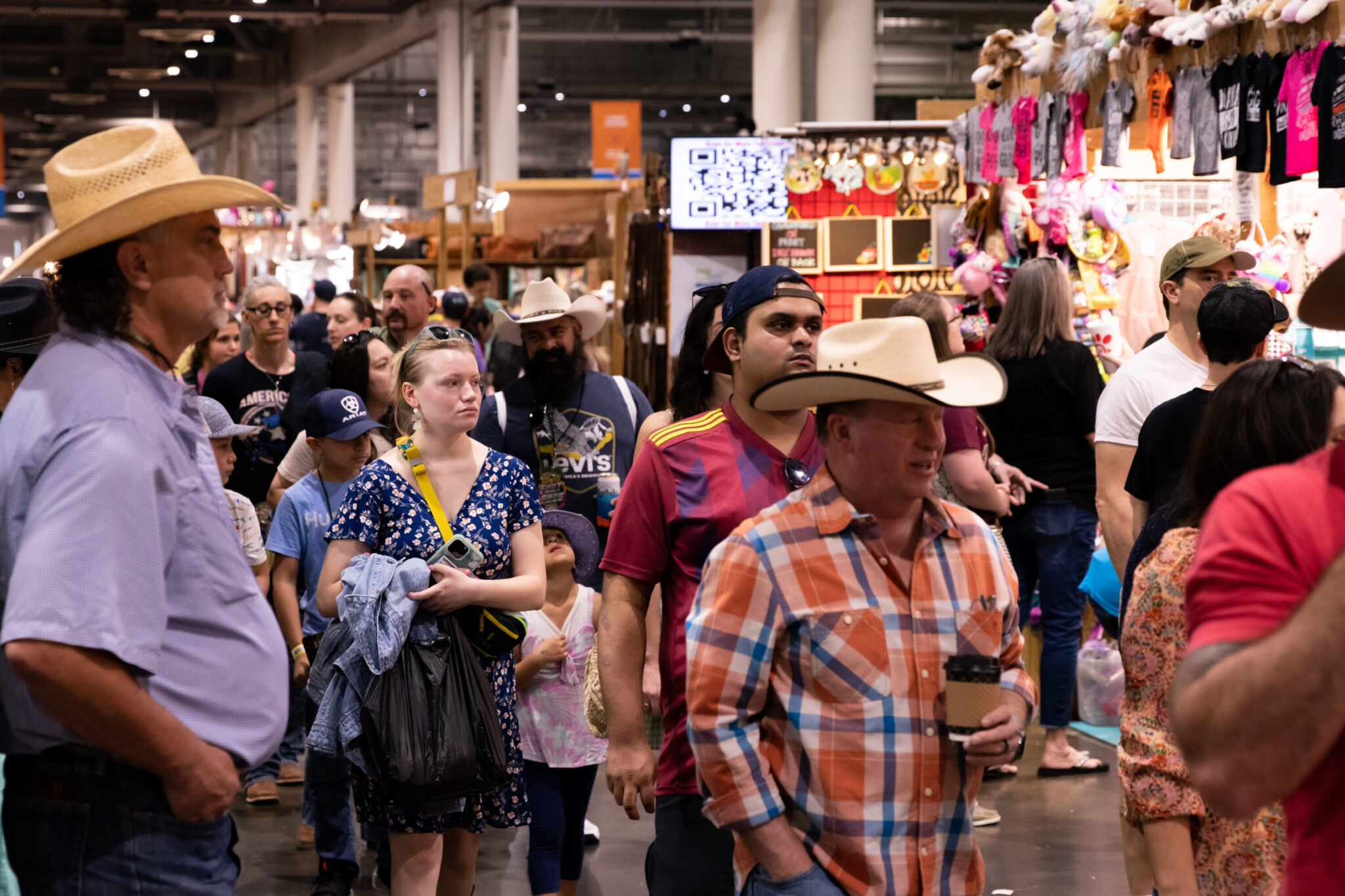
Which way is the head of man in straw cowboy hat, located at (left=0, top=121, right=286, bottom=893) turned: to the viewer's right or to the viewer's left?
to the viewer's right

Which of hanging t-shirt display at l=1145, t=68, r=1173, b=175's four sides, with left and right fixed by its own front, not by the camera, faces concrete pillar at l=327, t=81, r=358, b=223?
right

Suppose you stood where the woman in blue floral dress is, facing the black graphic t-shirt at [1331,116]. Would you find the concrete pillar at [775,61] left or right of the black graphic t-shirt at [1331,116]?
left

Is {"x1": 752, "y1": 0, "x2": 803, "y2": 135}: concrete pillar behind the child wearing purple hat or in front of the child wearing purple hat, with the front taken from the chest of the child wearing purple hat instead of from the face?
behind

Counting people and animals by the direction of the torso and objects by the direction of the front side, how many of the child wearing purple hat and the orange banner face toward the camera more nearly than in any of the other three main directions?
2

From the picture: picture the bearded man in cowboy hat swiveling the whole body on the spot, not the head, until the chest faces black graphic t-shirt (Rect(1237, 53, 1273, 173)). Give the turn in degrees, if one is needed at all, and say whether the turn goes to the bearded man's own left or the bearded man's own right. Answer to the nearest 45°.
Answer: approximately 90° to the bearded man's own left

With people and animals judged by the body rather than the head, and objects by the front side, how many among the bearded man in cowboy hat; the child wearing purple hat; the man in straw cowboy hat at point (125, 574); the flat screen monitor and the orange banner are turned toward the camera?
4

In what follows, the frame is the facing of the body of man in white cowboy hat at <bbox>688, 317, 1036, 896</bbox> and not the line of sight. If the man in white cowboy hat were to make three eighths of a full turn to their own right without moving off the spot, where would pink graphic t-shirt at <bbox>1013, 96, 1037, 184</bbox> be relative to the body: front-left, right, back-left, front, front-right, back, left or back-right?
right

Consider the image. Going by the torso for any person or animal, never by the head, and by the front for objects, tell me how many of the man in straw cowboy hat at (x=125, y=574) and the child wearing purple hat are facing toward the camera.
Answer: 1
